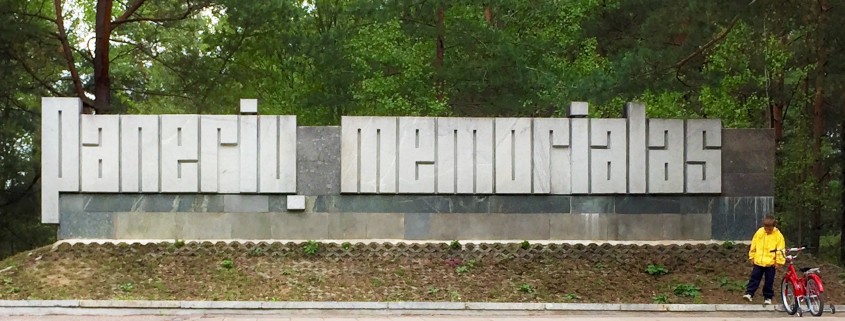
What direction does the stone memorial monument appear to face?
toward the camera

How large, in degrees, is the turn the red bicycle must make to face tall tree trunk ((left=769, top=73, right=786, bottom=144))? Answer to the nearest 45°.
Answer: approximately 135° to its right

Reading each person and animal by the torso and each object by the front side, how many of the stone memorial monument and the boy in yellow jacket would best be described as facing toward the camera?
2

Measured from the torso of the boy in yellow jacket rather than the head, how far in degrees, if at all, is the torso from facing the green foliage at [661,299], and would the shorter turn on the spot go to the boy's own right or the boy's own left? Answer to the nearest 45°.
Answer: approximately 90° to the boy's own right

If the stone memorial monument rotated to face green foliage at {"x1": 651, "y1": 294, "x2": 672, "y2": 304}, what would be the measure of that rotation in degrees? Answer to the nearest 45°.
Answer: approximately 45° to its left

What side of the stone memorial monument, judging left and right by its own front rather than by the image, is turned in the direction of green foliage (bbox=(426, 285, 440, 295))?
front

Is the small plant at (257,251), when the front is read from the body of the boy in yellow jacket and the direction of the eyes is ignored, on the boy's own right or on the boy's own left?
on the boy's own right

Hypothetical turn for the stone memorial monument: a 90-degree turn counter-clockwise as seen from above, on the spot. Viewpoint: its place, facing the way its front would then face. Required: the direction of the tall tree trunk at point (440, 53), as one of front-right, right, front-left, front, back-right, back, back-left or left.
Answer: left

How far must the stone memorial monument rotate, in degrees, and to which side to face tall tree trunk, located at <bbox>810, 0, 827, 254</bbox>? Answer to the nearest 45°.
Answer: approximately 135° to its left
